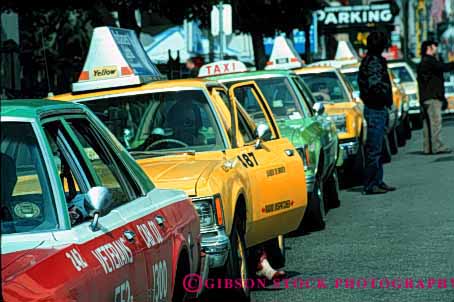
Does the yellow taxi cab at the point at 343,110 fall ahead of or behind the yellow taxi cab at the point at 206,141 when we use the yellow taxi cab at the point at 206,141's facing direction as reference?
behind

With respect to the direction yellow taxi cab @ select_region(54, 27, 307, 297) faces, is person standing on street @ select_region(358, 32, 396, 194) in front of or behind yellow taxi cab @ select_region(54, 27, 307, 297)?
behind

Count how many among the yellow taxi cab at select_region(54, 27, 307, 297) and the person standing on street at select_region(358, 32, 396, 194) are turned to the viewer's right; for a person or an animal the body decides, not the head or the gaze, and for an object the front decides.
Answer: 1

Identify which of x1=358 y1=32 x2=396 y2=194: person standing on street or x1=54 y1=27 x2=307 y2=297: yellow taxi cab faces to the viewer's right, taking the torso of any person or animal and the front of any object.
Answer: the person standing on street

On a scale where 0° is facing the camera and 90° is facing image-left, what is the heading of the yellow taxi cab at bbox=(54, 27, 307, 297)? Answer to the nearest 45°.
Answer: approximately 45°
